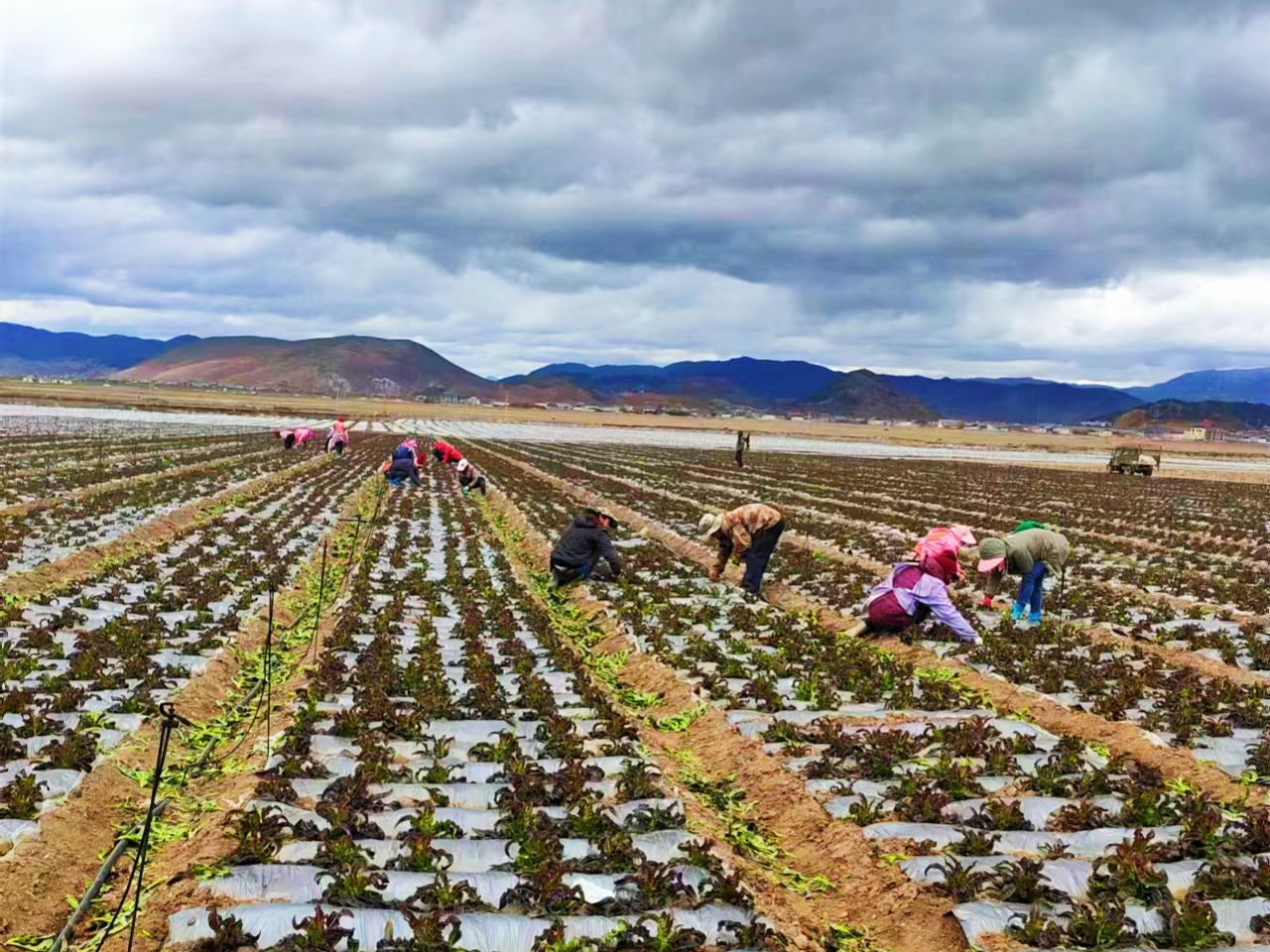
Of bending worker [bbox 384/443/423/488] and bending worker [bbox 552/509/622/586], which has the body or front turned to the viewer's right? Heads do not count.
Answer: bending worker [bbox 552/509/622/586]

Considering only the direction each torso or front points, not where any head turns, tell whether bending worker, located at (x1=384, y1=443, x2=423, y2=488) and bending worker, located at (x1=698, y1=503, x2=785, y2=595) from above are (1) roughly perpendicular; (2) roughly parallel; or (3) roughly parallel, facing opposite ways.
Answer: roughly perpendicular

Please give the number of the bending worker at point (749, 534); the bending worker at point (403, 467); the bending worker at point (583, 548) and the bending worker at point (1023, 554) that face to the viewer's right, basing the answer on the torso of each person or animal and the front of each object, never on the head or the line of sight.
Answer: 1

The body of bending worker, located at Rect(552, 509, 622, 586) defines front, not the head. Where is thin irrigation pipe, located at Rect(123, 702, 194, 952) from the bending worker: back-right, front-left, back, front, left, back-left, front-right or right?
right

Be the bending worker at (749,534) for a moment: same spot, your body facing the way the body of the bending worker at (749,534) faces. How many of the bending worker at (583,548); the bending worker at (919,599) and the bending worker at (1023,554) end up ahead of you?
1

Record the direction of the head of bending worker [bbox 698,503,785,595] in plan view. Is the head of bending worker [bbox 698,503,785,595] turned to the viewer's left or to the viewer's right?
to the viewer's left

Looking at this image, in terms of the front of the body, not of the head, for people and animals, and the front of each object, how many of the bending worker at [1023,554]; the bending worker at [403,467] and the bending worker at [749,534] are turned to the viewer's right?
0

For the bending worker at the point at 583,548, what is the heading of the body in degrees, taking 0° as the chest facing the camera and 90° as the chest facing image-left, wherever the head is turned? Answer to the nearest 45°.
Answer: approximately 270°

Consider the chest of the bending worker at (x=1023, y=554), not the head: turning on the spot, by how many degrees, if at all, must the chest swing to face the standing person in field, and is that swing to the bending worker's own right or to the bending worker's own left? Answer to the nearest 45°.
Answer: approximately 45° to the bending worker's own right

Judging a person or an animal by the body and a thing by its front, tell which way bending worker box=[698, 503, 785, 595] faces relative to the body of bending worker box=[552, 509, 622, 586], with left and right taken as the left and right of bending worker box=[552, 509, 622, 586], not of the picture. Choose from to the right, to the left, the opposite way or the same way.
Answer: the opposite way

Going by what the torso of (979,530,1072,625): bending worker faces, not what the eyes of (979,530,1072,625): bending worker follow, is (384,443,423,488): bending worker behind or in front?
in front

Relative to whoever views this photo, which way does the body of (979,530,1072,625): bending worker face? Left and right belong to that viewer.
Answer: facing to the left of the viewer

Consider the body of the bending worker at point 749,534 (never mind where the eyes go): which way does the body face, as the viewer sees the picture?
to the viewer's left

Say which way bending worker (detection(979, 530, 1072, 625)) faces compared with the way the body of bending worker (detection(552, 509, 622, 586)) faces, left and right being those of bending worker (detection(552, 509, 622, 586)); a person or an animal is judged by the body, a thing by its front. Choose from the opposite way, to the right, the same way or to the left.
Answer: the opposite way
